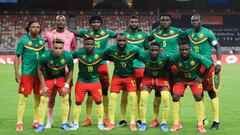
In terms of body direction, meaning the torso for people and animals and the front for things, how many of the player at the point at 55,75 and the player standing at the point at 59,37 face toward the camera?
2

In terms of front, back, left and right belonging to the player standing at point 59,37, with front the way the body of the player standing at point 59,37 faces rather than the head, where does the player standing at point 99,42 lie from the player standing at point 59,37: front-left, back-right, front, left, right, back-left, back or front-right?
left

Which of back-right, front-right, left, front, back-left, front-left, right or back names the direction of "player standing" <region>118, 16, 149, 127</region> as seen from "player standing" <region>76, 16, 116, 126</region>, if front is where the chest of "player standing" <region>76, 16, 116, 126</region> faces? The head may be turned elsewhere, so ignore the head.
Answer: left

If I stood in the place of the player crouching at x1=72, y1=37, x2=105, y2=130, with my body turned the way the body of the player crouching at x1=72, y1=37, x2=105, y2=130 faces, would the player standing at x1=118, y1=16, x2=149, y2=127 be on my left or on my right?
on my left

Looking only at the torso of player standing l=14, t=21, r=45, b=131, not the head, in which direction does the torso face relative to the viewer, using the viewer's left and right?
facing the viewer and to the right of the viewer

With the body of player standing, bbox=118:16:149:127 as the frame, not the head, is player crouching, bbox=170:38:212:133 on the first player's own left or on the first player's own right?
on the first player's own left

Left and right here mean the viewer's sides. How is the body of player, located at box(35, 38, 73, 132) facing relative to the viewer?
facing the viewer

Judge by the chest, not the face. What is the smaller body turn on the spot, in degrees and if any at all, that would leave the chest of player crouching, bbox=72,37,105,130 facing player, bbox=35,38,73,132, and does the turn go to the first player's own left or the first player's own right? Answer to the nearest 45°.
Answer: approximately 90° to the first player's own right

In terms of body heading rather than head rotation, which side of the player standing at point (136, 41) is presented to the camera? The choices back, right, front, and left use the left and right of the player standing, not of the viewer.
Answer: front

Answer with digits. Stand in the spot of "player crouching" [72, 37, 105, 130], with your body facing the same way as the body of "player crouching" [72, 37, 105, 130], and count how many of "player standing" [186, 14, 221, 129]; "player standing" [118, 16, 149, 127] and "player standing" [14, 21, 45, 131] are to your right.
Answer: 1

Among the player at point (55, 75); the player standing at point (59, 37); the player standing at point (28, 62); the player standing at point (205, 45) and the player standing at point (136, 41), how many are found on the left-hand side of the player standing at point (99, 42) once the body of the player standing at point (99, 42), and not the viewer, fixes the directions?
2

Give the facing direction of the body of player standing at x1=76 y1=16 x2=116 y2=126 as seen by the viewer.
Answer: toward the camera

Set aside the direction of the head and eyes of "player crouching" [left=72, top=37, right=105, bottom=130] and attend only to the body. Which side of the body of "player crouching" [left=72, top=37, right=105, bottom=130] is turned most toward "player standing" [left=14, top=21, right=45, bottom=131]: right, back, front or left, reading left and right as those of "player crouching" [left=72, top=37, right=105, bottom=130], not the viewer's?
right

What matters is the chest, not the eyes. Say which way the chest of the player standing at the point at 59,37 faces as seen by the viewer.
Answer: toward the camera
